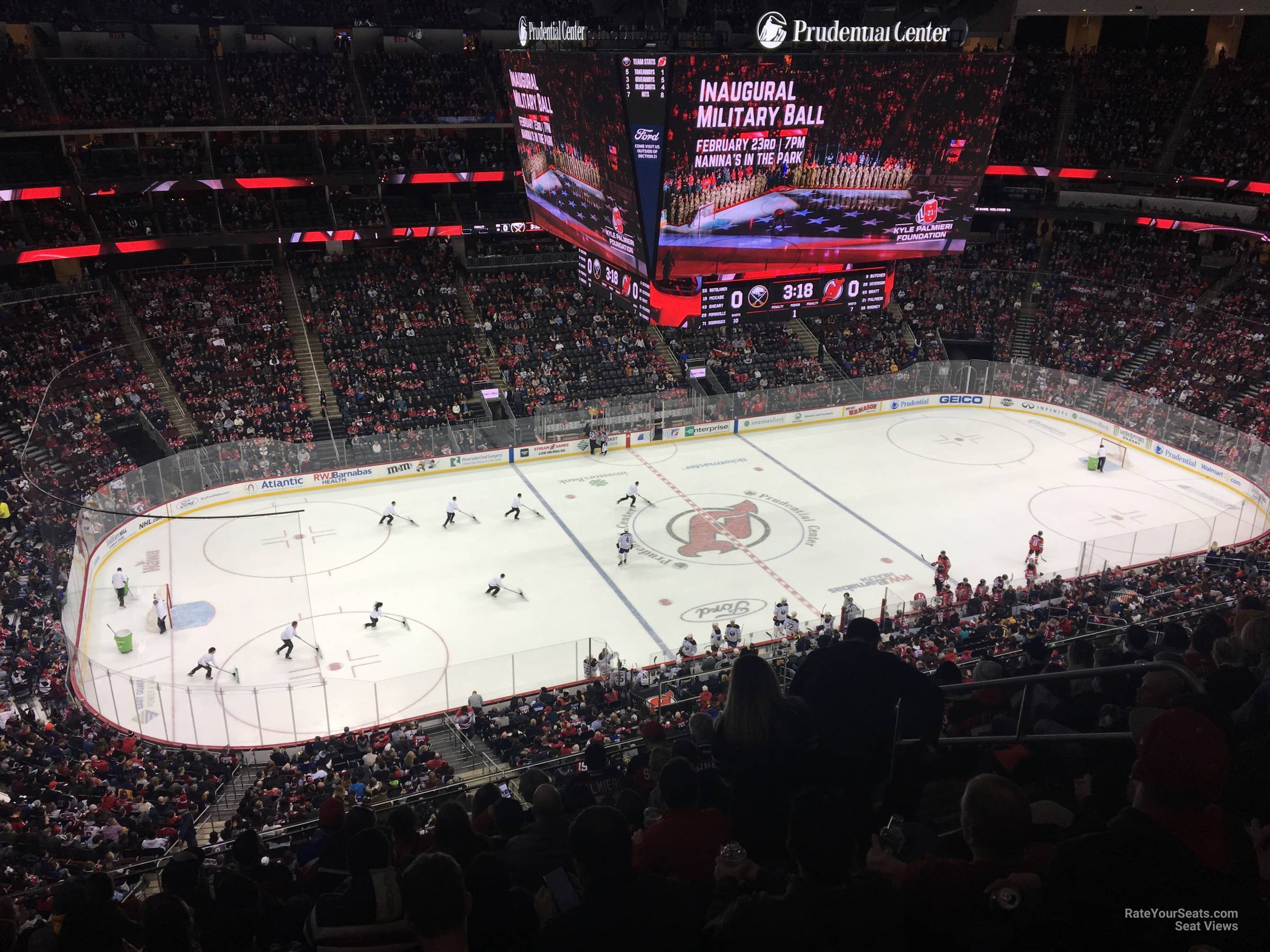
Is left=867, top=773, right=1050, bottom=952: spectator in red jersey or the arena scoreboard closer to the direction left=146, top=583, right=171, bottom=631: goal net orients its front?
the arena scoreboard

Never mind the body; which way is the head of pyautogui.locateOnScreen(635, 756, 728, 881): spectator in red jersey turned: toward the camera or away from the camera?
away from the camera

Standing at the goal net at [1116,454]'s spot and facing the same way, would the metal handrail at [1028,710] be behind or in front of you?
in front

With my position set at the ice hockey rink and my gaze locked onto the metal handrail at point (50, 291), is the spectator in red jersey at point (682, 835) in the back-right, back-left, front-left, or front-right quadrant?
back-left

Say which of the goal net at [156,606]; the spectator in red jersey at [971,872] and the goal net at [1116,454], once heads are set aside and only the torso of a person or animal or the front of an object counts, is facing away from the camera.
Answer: the spectator in red jersey

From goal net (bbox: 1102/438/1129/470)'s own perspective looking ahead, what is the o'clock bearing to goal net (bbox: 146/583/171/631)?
goal net (bbox: 146/583/171/631) is roughly at 12 o'clock from goal net (bbox: 1102/438/1129/470).

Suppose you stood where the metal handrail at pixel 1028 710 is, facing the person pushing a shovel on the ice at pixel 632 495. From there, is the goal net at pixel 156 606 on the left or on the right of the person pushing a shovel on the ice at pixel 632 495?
left

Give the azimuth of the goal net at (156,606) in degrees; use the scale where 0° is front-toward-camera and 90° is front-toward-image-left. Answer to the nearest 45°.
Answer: approximately 270°

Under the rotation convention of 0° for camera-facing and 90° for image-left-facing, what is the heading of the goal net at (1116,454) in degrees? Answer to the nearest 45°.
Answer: approximately 45°

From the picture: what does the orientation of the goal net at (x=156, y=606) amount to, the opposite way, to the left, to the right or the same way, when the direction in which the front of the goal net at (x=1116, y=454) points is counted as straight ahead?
the opposite way

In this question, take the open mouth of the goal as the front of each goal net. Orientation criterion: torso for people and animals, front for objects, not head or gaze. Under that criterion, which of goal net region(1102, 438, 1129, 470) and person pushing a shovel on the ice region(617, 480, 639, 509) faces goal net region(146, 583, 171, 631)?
goal net region(1102, 438, 1129, 470)

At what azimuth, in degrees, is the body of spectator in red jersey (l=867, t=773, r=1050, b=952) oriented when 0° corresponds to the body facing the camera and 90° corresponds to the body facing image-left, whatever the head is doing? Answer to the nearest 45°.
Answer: approximately 180°

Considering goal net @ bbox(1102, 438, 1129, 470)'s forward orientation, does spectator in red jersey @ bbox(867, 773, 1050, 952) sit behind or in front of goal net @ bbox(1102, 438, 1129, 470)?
in front
